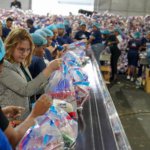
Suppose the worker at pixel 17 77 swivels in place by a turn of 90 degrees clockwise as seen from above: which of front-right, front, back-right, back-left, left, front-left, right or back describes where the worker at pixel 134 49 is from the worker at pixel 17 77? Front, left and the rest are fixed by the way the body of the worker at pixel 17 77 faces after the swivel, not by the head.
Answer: back

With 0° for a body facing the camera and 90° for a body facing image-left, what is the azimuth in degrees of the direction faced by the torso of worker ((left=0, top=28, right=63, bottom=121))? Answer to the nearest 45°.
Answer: approximately 315°

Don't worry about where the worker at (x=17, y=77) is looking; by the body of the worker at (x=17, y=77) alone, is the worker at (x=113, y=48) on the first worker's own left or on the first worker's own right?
on the first worker's own left

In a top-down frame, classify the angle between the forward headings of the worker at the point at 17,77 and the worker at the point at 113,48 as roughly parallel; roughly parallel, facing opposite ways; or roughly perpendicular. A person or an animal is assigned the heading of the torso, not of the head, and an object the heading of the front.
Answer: roughly parallel, facing opposite ways

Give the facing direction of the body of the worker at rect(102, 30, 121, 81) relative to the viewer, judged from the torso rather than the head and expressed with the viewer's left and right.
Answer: facing to the left of the viewer
